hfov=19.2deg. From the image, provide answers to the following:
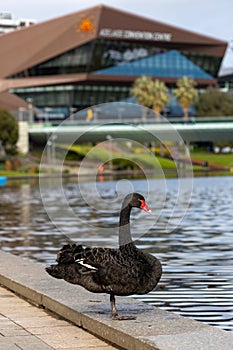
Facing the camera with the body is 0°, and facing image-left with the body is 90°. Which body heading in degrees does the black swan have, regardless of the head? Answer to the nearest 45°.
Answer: approximately 270°

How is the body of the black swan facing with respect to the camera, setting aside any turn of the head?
to the viewer's right
